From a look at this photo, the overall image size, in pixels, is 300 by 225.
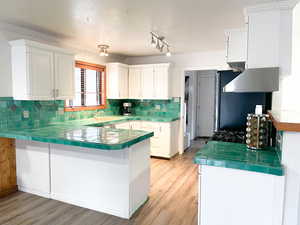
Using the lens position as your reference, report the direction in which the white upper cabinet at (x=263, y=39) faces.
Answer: facing to the left of the viewer

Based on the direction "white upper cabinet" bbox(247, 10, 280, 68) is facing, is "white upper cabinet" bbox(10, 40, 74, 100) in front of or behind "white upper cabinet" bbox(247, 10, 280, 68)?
in front

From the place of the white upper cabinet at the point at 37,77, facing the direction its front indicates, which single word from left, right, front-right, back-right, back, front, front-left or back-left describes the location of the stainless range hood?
front

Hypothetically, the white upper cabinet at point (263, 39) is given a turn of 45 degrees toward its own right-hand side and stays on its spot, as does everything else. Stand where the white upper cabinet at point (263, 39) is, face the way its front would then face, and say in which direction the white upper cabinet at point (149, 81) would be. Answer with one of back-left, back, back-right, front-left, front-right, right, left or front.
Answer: front

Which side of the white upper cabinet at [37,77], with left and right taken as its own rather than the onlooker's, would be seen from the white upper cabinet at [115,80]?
left

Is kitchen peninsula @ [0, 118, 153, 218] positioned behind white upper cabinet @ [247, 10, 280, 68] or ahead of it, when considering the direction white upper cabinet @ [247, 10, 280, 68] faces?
ahead

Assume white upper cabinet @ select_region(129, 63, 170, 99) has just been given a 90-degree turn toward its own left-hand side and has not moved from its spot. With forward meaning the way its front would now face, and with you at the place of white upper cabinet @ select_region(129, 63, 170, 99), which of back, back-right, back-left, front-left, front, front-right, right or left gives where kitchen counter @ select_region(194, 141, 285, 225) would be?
right

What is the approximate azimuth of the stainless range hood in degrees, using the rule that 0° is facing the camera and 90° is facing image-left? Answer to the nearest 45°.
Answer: approximately 90°

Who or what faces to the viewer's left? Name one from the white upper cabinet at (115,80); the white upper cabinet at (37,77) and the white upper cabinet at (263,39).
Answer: the white upper cabinet at (263,39)

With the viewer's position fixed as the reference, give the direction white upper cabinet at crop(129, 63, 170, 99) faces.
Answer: facing the viewer

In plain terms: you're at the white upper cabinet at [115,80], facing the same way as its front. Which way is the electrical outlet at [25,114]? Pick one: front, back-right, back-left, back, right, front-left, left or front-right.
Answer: right

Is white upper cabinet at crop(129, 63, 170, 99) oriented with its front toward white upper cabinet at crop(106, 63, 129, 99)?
no

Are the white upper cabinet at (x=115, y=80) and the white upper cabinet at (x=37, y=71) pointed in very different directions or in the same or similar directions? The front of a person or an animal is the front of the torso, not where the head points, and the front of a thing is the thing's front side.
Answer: same or similar directions

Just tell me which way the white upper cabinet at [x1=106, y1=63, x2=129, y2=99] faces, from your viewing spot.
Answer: facing the viewer and to the right of the viewer
